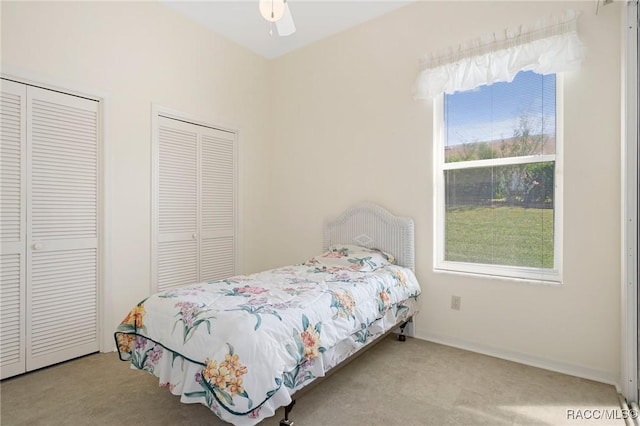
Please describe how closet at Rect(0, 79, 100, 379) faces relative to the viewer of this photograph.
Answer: facing the viewer and to the right of the viewer

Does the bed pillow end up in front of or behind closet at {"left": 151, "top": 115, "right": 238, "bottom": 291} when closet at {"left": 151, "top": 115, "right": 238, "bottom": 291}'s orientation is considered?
in front

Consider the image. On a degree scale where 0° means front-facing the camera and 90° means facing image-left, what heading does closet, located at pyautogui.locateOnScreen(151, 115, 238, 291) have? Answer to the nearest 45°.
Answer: approximately 315°

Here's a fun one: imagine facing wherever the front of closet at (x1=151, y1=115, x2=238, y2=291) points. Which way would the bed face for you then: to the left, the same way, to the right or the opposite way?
to the right

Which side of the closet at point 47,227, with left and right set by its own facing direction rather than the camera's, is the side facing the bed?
front

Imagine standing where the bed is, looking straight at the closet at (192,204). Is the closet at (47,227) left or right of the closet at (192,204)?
left

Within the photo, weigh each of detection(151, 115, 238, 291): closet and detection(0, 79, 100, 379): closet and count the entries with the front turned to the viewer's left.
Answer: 0

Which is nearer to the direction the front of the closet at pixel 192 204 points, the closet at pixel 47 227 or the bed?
the bed

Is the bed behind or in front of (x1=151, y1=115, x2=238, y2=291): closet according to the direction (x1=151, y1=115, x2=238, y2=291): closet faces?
in front

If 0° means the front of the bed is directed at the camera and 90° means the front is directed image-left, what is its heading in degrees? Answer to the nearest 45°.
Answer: approximately 45°

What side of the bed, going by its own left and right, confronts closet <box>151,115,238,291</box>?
right
